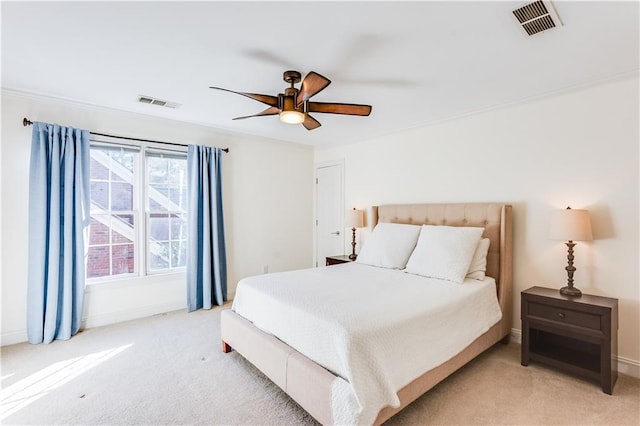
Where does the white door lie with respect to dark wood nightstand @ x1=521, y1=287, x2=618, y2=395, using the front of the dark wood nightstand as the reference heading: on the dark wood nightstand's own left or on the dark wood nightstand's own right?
on the dark wood nightstand's own right

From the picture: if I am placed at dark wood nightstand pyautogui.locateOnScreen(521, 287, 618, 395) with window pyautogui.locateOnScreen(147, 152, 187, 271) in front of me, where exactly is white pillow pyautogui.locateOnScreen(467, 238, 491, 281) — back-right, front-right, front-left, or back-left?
front-right

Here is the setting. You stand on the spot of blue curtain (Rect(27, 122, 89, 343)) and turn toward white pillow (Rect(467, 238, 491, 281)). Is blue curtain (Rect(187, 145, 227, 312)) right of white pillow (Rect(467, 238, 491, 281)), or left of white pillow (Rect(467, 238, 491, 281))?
left

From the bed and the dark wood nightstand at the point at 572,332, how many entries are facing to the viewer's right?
0

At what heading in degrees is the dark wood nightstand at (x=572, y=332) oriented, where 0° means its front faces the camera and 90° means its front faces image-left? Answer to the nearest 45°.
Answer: approximately 45°

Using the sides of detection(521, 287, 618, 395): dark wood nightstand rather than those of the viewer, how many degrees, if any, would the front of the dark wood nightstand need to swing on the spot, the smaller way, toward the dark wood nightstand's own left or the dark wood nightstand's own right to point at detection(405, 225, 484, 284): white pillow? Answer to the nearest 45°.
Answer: approximately 45° to the dark wood nightstand's own right

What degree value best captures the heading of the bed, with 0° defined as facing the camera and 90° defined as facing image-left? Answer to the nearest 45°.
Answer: approximately 45°

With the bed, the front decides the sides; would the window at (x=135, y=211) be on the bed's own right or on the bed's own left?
on the bed's own right

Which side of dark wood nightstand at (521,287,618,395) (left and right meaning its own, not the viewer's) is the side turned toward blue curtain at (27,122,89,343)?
front
